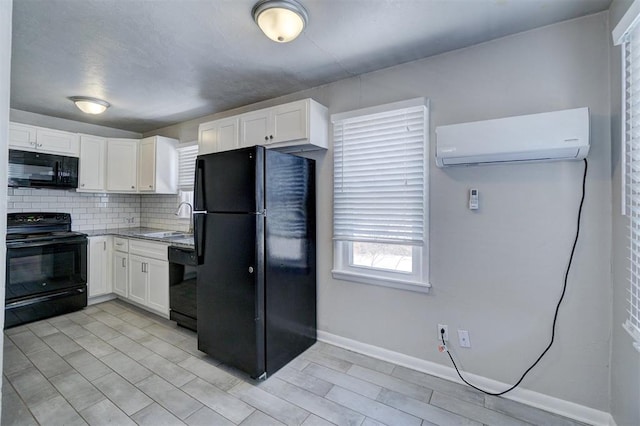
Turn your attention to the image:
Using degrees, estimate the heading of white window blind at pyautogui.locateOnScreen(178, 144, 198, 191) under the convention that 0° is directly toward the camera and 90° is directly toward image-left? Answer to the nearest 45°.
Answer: approximately 45°

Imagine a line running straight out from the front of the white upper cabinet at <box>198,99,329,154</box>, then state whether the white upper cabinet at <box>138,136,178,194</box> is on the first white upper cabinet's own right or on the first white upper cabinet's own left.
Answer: on the first white upper cabinet's own right

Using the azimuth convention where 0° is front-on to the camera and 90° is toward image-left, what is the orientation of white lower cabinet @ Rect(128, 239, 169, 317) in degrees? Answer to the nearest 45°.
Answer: approximately 45°

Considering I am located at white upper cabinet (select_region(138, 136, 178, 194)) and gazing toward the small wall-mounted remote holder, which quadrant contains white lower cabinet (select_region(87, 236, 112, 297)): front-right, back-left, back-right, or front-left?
back-right

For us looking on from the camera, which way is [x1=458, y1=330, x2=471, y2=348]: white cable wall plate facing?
facing the viewer

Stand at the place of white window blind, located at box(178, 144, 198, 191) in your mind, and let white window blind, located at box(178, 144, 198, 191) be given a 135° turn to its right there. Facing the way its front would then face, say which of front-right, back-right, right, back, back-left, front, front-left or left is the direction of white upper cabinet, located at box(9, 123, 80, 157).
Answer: left

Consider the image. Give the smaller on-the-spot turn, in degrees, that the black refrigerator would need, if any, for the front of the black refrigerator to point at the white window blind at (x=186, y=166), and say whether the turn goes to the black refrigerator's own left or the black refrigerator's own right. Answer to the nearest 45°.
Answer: approximately 90° to the black refrigerator's own right

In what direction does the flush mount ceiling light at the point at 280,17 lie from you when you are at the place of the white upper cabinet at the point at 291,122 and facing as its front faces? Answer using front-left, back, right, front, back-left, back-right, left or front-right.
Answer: front-left

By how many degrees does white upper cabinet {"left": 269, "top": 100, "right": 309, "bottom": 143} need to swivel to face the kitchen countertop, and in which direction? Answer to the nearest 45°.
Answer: approximately 90° to its right

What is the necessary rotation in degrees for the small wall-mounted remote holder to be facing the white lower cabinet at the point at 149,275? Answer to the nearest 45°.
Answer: approximately 90° to its right

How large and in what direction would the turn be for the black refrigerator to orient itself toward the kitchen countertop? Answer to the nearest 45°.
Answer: approximately 90° to its right
